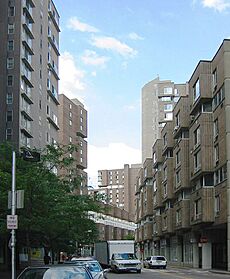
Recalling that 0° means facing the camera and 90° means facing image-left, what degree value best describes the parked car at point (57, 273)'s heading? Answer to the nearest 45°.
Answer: approximately 0°

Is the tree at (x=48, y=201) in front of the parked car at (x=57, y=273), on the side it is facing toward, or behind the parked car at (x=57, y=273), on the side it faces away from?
behind
